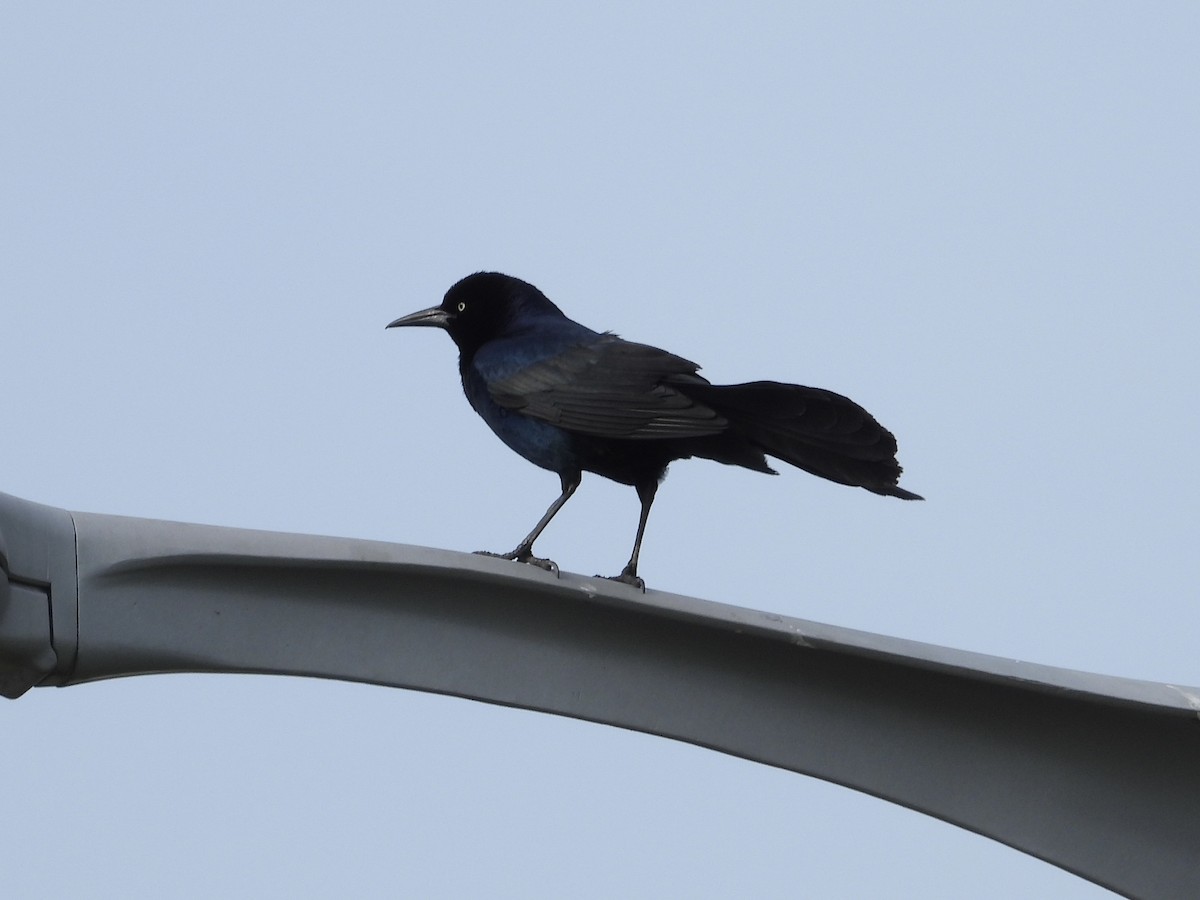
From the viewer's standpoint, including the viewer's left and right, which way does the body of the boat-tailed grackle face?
facing to the left of the viewer
